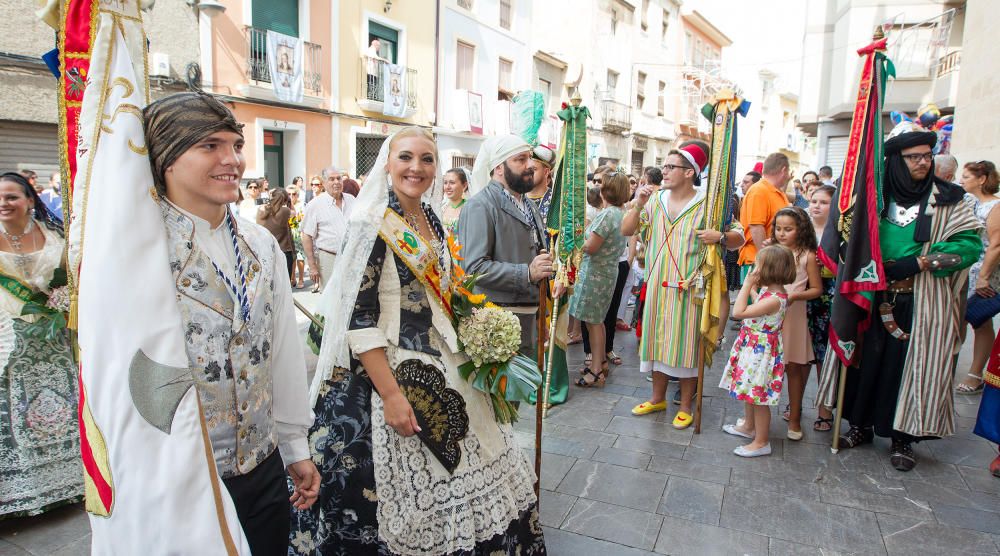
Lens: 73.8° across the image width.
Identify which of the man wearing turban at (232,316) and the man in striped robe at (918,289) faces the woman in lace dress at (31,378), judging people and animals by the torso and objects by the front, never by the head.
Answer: the man in striped robe

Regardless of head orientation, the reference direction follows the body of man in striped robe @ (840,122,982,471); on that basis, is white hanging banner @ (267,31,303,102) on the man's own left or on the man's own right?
on the man's own right

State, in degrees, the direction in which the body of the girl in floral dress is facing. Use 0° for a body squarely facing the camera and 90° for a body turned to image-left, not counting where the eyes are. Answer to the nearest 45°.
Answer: approximately 90°

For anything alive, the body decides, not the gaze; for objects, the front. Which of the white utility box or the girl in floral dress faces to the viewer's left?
the girl in floral dress

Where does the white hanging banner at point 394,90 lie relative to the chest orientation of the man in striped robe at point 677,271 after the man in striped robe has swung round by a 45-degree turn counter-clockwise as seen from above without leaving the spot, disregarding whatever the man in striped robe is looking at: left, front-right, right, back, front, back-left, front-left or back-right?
back-right

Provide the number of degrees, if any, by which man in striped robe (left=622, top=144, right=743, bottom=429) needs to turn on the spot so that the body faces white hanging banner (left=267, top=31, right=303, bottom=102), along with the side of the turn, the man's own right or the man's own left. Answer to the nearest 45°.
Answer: approximately 90° to the man's own right

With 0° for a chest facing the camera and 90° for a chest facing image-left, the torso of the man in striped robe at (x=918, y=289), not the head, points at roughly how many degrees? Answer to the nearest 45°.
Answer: approximately 45°

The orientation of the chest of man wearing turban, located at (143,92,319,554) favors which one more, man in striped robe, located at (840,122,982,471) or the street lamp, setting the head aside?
the man in striped robe

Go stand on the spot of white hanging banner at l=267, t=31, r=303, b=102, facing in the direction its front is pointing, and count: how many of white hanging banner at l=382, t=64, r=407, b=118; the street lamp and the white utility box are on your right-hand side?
2
